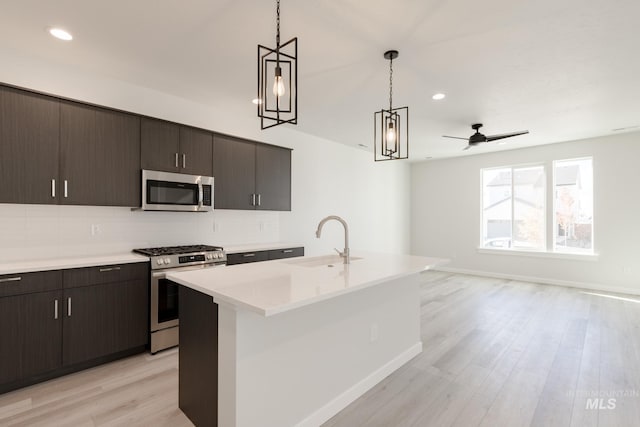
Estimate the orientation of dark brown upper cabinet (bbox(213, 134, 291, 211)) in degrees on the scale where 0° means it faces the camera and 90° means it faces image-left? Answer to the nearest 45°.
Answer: approximately 315°

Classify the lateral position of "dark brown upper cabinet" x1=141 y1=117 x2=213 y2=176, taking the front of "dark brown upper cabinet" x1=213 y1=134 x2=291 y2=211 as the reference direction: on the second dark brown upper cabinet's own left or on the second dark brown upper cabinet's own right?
on the second dark brown upper cabinet's own right

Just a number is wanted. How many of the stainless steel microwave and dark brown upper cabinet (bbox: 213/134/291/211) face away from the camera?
0

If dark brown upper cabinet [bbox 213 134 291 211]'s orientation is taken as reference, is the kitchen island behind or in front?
in front

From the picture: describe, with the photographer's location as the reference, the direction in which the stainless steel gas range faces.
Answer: facing the viewer and to the right of the viewer

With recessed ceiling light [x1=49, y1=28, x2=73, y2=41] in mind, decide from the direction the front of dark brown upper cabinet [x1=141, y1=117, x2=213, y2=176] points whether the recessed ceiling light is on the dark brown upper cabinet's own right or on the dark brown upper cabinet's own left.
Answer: on the dark brown upper cabinet's own right

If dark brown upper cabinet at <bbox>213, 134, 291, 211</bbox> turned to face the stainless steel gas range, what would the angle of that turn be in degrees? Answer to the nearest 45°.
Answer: approximately 90° to its right

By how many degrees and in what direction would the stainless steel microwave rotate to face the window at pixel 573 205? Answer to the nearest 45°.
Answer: approximately 45° to its left
